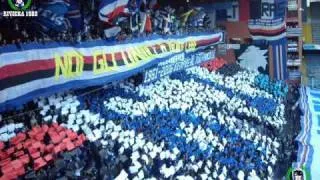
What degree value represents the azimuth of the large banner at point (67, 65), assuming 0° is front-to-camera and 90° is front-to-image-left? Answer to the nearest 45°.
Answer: approximately 315°

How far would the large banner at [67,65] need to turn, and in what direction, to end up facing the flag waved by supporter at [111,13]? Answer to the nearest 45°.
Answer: approximately 135° to its left
